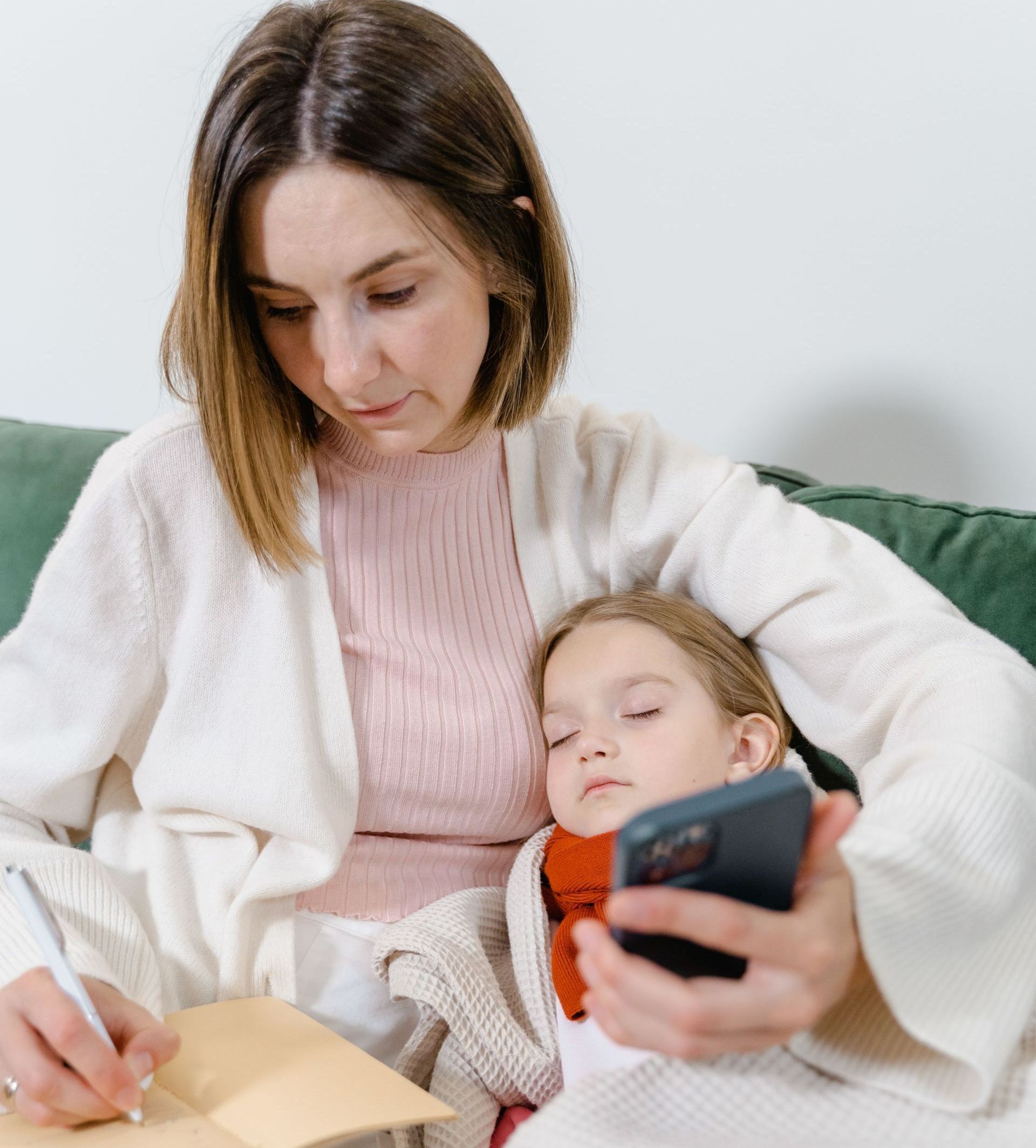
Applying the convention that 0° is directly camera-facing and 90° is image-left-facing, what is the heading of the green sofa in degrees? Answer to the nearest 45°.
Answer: approximately 0°

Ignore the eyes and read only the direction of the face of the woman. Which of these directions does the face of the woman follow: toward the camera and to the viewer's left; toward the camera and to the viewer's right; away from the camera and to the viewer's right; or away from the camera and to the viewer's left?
toward the camera and to the viewer's left
